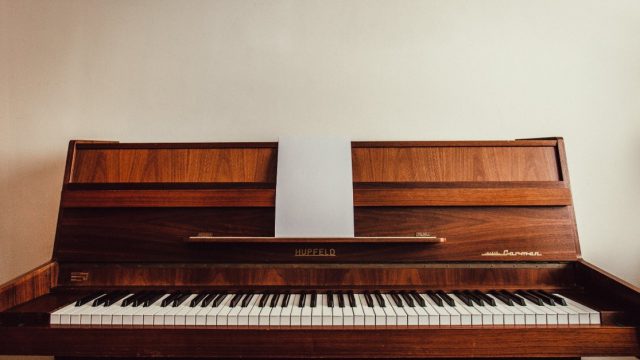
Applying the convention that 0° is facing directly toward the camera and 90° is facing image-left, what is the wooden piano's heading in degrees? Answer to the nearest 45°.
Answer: approximately 0°
